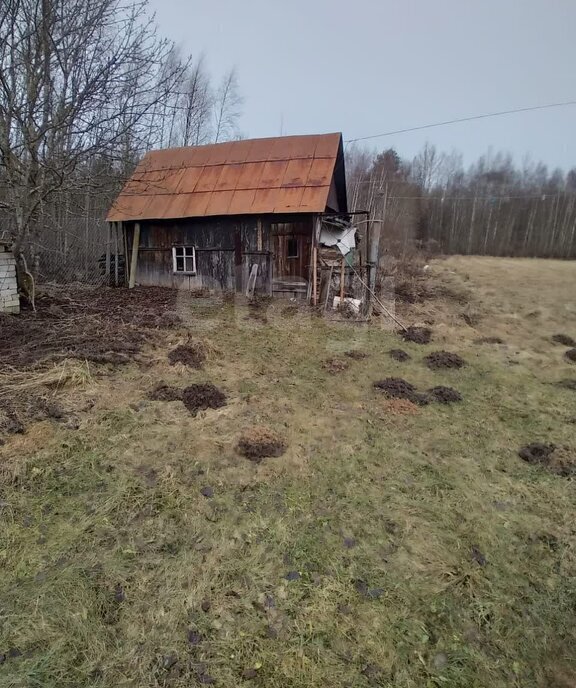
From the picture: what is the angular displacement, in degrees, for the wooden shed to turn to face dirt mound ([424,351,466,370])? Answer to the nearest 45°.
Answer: approximately 45° to its left

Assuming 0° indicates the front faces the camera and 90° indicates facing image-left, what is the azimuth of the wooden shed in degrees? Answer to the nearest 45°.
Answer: approximately 0°

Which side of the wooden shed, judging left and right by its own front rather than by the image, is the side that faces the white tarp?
left

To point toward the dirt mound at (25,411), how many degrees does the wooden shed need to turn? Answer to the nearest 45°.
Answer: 0° — it already faces it

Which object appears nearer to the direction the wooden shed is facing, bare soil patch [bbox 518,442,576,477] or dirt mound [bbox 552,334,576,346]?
the bare soil patch

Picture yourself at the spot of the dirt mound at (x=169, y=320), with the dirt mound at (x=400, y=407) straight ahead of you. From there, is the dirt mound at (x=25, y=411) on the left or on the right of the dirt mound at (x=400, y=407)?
right

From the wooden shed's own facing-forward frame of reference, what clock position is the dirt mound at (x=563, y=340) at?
The dirt mound is roughly at 10 o'clock from the wooden shed.
